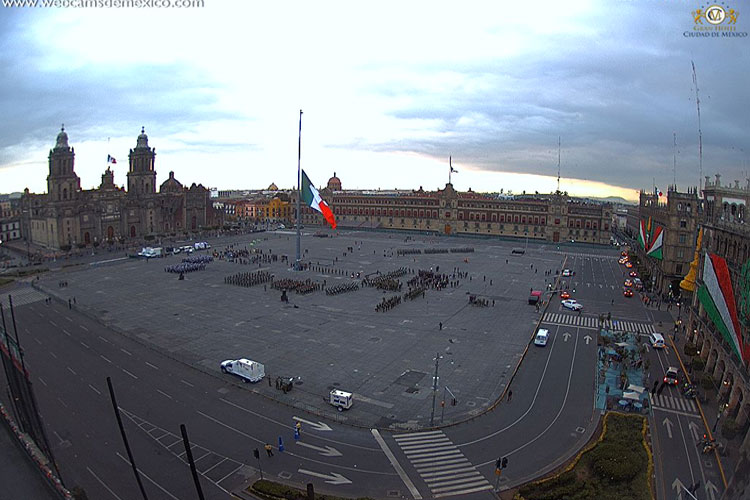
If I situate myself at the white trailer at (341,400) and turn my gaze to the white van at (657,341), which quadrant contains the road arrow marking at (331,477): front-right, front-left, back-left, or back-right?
back-right

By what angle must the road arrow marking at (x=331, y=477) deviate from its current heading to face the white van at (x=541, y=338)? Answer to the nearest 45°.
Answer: approximately 90° to its left

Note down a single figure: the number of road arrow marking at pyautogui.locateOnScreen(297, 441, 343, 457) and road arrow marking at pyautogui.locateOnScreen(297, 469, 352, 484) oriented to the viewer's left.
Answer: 0

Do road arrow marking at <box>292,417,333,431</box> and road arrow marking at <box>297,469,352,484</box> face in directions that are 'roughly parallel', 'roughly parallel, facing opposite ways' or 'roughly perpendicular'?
roughly parallel

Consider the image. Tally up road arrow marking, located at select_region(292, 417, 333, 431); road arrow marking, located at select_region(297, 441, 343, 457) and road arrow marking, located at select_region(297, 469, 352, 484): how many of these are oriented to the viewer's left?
0

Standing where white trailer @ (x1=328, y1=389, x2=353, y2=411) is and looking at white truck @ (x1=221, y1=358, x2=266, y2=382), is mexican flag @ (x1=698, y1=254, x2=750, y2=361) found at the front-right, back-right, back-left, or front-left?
back-right

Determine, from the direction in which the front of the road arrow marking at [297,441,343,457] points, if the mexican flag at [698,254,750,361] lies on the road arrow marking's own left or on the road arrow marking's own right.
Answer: on the road arrow marking's own left

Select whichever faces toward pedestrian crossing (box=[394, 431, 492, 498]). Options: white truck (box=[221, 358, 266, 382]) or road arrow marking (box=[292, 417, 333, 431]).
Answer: the road arrow marking

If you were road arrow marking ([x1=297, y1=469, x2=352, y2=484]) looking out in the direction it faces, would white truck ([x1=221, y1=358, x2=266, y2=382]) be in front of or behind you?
behind

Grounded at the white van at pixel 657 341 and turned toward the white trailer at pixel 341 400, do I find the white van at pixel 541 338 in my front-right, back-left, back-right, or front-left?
front-right

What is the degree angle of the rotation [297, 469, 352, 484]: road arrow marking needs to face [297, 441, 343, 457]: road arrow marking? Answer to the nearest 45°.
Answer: approximately 135° to its left

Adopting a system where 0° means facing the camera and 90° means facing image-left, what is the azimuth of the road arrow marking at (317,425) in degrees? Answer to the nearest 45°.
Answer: approximately 315°

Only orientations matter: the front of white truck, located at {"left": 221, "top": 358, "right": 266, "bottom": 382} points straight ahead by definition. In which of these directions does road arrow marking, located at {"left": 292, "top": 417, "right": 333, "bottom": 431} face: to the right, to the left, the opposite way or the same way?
the opposite way

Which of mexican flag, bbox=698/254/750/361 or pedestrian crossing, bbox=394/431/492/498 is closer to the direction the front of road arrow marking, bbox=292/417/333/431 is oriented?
the pedestrian crossing

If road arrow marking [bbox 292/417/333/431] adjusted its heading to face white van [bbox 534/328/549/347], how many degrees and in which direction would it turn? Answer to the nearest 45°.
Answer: approximately 90° to its left

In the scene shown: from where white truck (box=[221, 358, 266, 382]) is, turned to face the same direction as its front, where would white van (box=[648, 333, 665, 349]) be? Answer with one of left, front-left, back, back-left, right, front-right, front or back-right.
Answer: back-right

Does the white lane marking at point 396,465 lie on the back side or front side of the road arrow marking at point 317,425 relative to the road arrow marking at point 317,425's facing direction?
on the front side

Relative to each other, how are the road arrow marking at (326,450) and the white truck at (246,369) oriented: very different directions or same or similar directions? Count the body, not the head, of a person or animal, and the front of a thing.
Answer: very different directions

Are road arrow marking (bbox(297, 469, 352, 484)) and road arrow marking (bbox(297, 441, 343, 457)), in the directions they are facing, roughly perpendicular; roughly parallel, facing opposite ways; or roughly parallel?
roughly parallel

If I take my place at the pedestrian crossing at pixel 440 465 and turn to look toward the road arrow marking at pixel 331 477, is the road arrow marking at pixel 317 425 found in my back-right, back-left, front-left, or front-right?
front-right

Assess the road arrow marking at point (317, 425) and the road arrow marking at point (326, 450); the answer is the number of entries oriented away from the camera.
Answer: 0
